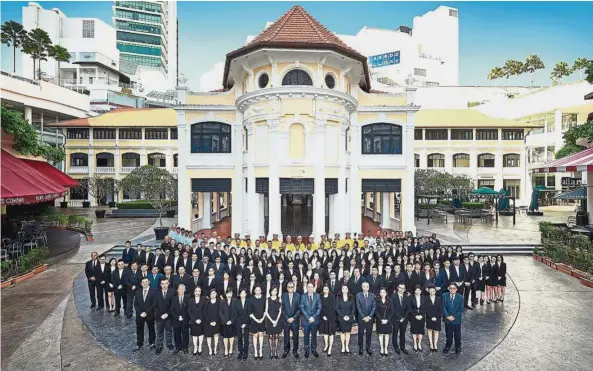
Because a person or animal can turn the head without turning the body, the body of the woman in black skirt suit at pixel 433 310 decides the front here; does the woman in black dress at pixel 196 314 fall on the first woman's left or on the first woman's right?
on the first woman's right

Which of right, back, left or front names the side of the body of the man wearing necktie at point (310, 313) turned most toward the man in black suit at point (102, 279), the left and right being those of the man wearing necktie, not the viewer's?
right

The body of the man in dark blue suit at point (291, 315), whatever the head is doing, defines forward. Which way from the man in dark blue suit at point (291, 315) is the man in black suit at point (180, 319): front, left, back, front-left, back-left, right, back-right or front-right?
right

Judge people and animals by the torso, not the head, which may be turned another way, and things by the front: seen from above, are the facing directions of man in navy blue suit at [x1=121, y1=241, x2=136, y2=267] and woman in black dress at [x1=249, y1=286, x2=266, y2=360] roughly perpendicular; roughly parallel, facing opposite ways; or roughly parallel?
roughly parallel

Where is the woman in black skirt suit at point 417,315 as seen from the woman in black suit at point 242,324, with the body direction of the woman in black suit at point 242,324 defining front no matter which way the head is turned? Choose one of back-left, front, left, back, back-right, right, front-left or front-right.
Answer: left

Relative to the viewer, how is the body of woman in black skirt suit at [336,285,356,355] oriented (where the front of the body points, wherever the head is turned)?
toward the camera

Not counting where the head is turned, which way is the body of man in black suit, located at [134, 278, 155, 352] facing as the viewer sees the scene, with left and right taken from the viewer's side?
facing the viewer

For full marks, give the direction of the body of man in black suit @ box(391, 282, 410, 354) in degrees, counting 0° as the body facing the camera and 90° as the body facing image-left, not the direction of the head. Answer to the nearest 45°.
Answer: approximately 0°

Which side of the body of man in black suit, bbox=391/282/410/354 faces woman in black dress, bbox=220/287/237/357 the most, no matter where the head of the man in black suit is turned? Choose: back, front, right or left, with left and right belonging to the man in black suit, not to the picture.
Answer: right

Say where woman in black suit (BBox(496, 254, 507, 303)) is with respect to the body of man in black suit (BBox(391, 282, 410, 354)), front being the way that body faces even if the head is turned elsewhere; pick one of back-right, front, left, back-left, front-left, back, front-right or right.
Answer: back-left

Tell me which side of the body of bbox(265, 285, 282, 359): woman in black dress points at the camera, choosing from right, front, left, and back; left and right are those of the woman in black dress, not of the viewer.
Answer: front

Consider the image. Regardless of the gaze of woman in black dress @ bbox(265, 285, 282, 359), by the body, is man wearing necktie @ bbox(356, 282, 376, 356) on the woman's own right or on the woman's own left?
on the woman's own left

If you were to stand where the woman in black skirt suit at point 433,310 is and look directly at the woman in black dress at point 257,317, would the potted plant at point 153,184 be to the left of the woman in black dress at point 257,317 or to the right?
right

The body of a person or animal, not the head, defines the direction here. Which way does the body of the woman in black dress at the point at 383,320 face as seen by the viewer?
toward the camera

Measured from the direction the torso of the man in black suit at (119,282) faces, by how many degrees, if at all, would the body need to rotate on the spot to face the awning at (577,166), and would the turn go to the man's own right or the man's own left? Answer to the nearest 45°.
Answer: approximately 90° to the man's own left

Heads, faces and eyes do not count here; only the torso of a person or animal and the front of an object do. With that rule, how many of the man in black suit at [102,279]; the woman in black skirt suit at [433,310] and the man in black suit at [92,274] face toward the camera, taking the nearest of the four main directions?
3

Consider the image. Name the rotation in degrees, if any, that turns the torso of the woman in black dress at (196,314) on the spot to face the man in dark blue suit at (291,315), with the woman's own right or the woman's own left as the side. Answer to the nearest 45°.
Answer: approximately 90° to the woman's own left
